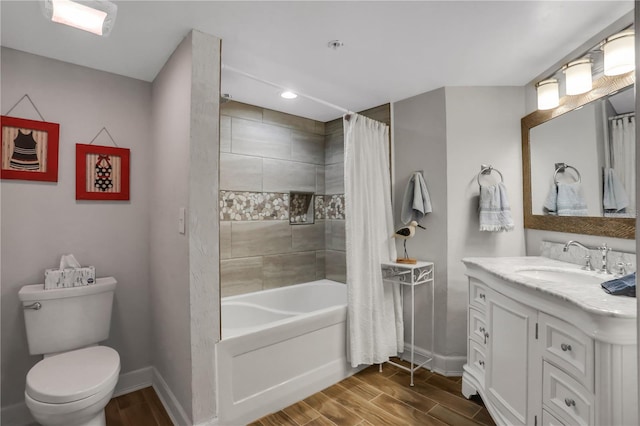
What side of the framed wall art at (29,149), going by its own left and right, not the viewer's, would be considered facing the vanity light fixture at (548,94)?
front

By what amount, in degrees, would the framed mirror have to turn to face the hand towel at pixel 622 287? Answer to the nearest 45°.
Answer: approximately 45° to its left

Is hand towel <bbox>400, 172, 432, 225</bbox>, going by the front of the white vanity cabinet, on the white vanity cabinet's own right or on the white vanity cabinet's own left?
on the white vanity cabinet's own right

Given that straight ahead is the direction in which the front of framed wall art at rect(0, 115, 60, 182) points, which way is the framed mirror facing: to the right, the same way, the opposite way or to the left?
the opposite way

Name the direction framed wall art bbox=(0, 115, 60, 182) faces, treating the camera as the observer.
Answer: facing the viewer and to the right of the viewer

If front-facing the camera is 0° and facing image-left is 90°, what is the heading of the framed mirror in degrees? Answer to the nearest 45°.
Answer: approximately 45°
